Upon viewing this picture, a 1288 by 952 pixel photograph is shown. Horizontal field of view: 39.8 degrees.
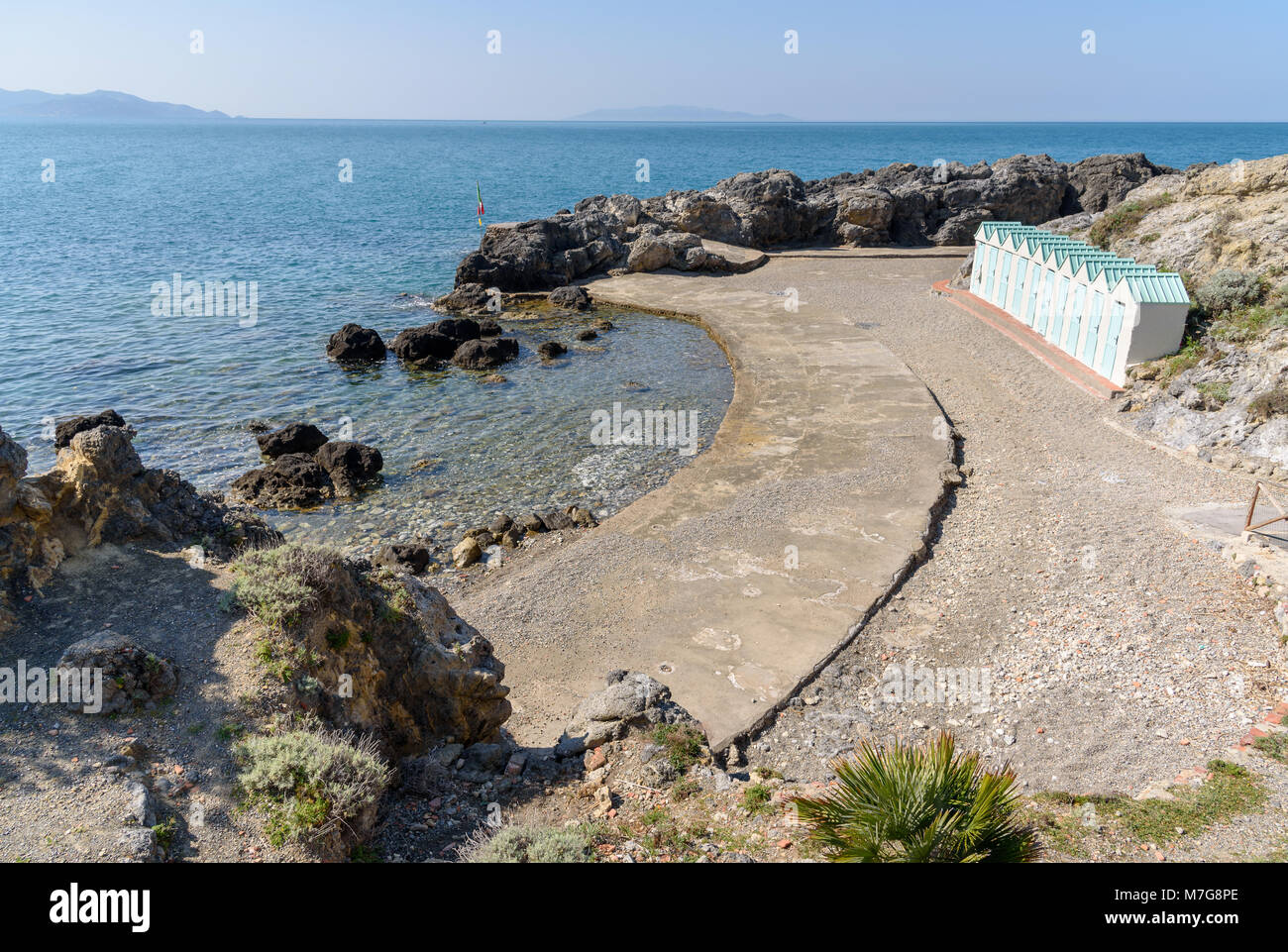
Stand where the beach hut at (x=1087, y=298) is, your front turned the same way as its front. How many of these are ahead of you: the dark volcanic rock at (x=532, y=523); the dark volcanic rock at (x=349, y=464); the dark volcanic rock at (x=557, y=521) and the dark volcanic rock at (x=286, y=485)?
4

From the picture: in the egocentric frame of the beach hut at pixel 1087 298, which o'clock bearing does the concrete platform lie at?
The concrete platform is roughly at 11 o'clock from the beach hut.

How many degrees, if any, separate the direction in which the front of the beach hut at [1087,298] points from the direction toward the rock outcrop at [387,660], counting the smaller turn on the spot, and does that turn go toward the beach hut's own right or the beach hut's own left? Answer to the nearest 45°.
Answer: approximately 45° to the beach hut's own left

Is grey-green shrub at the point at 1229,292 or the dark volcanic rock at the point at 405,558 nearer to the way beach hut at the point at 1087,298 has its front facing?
the dark volcanic rock

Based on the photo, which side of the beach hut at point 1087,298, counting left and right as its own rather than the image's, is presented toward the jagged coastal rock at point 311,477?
front

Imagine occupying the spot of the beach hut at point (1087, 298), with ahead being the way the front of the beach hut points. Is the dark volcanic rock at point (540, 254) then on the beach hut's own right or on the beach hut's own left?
on the beach hut's own right

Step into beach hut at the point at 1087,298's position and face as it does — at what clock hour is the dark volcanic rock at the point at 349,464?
The dark volcanic rock is roughly at 12 o'clock from the beach hut.

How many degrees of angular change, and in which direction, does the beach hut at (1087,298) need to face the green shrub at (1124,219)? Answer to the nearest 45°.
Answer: approximately 135° to its right

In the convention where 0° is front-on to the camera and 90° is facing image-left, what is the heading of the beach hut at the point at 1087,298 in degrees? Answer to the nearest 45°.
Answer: approximately 45°

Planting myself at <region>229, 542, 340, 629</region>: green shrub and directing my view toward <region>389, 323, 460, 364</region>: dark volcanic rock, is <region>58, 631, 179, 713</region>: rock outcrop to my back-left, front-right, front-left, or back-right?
back-left
